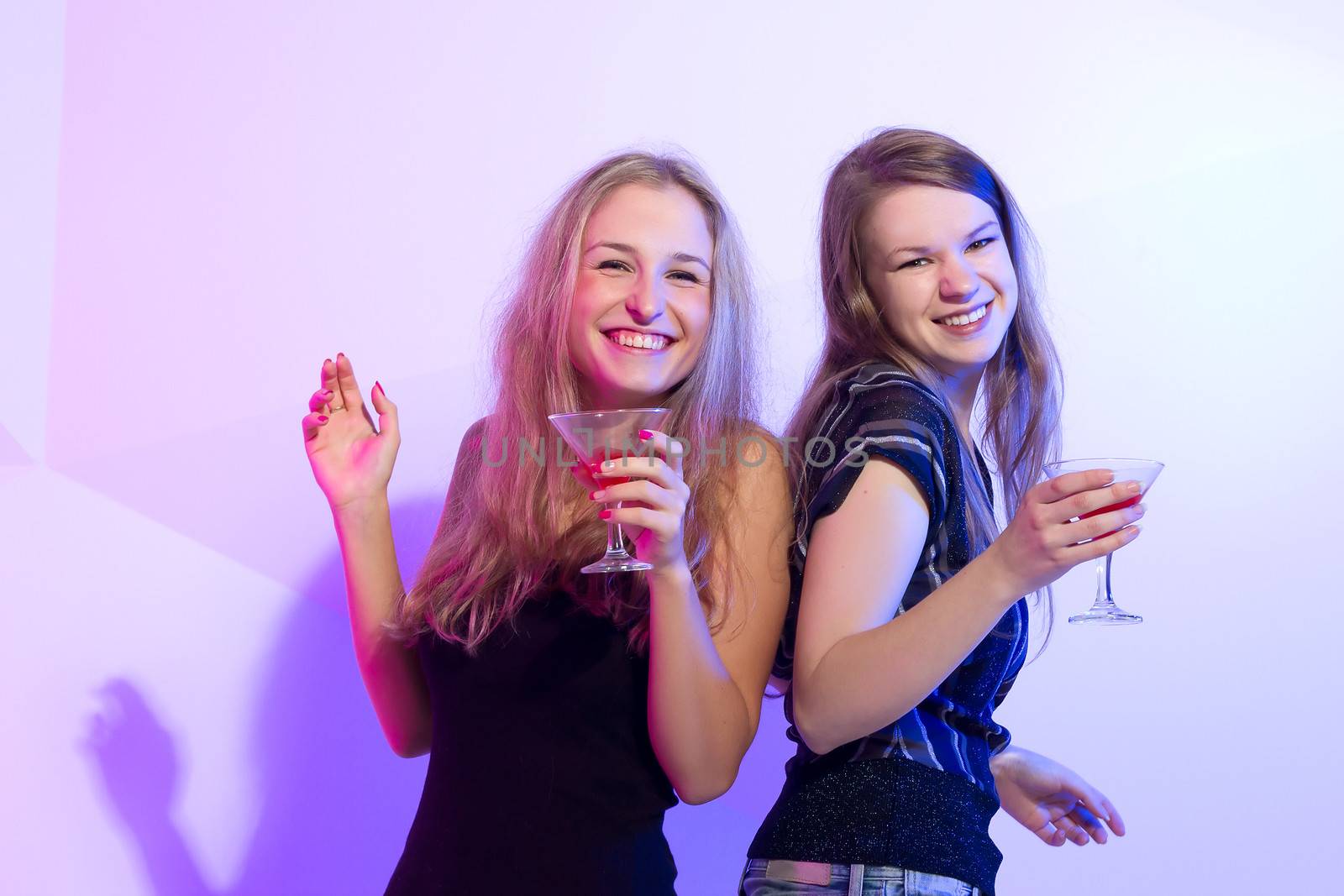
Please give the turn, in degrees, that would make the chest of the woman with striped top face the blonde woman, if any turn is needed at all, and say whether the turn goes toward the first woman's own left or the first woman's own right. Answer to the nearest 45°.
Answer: approximately 180°

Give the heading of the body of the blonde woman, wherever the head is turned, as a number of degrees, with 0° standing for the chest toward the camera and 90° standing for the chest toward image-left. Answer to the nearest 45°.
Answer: approximately 0°

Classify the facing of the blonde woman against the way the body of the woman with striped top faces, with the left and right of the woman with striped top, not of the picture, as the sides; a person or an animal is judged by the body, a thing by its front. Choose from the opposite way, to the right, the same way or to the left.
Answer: to the right

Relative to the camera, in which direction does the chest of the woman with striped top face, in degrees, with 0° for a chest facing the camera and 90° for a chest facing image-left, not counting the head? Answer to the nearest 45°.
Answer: approximately 270°

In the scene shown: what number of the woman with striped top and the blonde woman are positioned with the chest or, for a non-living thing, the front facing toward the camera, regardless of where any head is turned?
1
